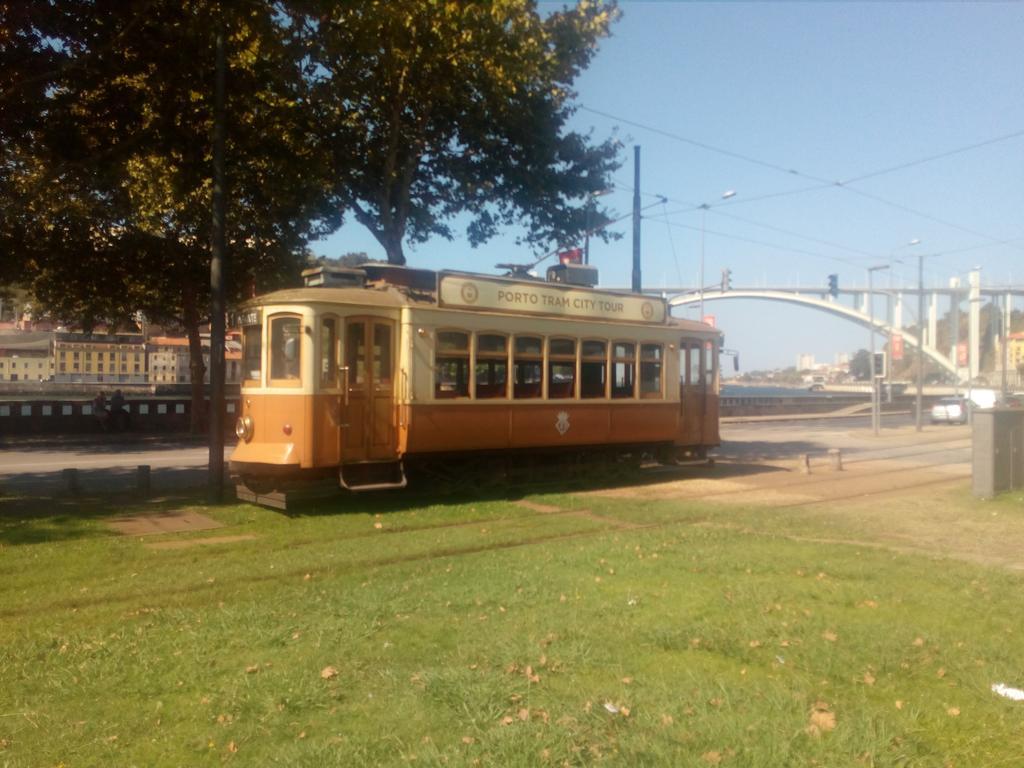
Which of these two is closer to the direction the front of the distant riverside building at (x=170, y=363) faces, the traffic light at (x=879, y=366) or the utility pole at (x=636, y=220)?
the utility pole

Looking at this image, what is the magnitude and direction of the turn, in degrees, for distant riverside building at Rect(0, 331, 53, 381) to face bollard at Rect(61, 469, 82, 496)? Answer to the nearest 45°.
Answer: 0° — it already faces it

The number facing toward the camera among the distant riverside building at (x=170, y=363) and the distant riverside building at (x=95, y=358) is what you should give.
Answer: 2

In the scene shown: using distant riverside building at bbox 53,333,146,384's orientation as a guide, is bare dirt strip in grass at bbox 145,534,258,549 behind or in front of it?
in front

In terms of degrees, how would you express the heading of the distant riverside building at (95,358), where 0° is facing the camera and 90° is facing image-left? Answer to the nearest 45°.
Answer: approximately 0°

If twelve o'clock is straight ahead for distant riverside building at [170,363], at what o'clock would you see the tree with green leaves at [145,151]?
The tree with green leaves is roughly at 12 o'clock from the distant riverside building.

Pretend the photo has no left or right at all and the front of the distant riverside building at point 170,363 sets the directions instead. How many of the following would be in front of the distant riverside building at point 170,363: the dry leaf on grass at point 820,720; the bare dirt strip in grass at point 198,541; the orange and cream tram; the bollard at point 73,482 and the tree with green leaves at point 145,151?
5

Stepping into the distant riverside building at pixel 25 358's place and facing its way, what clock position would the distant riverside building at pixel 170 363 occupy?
the distant riverside building at pixel 170 363 is roughly at 8 o'clock from the distant riverside building at pixel 25 358.

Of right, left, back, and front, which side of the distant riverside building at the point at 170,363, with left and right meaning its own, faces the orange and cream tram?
front

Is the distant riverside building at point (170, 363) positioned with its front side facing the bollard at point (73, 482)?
yes

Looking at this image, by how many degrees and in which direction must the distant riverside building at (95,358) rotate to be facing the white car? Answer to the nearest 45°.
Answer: approximately 90° to its left

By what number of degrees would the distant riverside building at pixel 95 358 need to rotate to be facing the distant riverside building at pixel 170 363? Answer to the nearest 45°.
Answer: approximately 135° to its left

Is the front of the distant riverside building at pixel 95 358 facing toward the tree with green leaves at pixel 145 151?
yes

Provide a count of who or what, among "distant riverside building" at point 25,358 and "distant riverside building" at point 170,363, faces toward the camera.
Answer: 2
